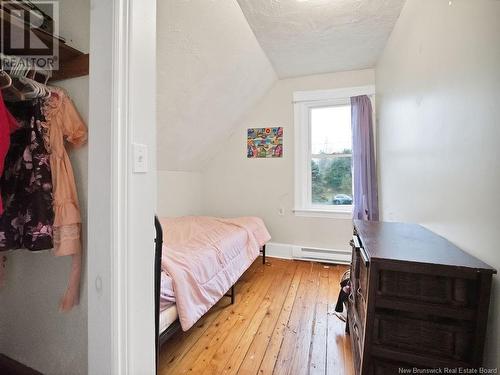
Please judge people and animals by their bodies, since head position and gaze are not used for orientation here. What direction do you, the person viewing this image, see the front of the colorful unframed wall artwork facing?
facing the viewer

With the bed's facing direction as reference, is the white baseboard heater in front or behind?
in front

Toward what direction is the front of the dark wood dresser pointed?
to the viewer's left

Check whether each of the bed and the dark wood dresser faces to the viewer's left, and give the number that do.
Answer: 1

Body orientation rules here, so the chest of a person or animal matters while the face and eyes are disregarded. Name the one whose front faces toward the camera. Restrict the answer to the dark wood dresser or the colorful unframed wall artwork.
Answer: the colorful unframed wall artwork

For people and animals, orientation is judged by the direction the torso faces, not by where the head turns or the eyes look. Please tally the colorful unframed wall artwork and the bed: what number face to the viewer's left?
0

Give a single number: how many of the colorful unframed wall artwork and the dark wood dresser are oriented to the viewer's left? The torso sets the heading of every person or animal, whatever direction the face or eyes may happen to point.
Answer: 1

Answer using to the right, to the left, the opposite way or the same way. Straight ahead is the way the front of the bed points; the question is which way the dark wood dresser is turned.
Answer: to the left

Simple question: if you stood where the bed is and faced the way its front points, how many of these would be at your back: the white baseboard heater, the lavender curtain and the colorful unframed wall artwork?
0

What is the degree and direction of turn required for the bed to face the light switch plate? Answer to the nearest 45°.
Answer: approximately 135° to its right

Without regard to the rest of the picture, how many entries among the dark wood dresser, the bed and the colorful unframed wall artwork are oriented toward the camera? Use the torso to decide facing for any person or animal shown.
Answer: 1

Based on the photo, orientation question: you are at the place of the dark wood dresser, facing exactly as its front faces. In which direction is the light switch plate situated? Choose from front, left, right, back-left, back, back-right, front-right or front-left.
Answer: front-left

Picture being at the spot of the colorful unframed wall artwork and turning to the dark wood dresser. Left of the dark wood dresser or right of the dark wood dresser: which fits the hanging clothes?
right

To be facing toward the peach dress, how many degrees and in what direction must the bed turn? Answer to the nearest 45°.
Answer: approximately 180°

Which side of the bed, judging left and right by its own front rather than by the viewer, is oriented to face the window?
front

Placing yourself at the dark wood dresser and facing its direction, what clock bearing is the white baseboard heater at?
The white baseboard heater is roughly at 2 o'clock from the dark wood dresser.

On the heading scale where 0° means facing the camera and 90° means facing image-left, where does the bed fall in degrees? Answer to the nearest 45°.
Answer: approximately 225°
